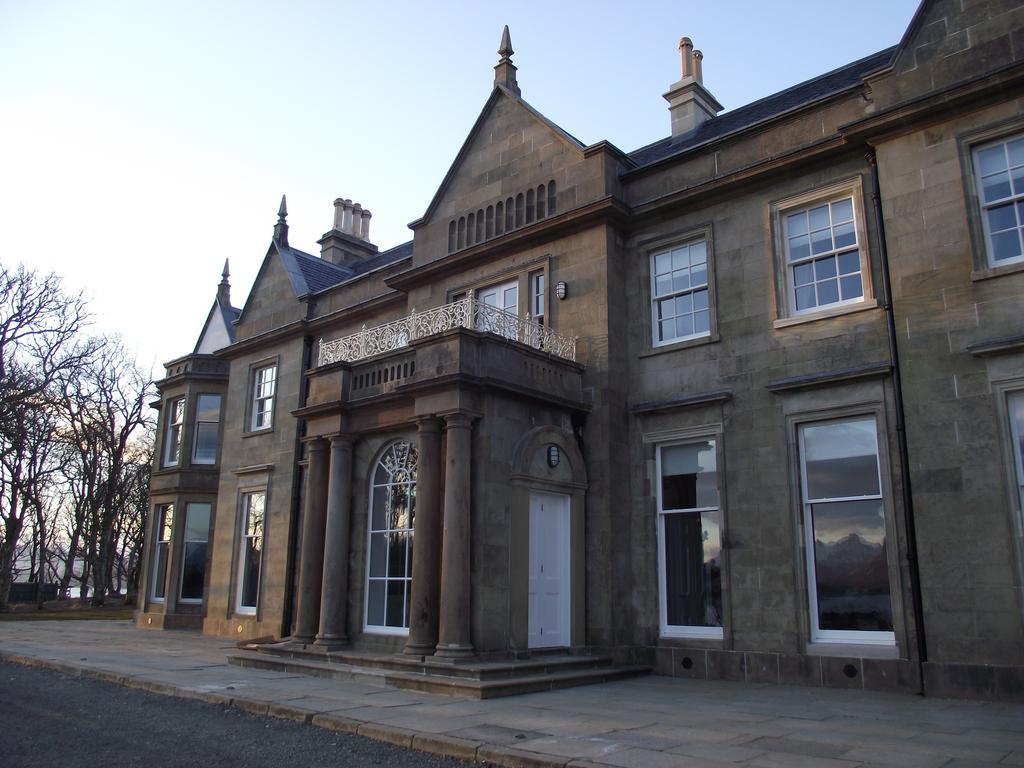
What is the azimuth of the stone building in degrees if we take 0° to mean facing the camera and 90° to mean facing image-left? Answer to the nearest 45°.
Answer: approximately 45°

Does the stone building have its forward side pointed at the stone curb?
yes
